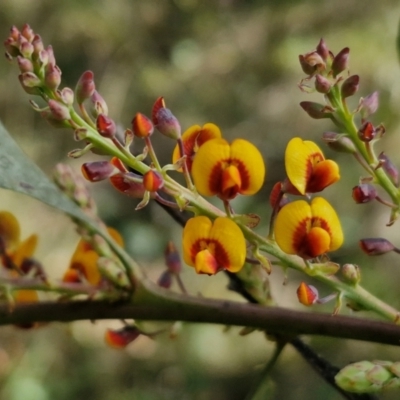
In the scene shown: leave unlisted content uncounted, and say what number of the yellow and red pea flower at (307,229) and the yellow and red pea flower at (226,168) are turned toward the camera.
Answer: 2

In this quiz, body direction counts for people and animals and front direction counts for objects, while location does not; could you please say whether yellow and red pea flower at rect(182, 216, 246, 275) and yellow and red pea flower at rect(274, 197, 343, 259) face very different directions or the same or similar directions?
same or similar directions

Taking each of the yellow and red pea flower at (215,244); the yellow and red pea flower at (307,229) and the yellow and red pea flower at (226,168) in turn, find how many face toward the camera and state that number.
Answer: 3

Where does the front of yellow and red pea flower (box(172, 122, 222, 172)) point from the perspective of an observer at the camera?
facing the viewer and to the left of the viewer

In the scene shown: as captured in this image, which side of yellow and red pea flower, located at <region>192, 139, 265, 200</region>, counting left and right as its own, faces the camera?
front

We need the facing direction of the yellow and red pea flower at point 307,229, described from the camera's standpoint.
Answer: facing the viewer

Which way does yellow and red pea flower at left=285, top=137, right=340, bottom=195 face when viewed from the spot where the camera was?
facing the viewer and to the right of the viewer
